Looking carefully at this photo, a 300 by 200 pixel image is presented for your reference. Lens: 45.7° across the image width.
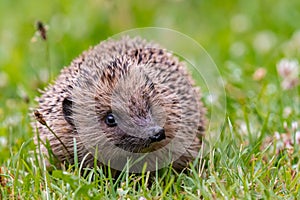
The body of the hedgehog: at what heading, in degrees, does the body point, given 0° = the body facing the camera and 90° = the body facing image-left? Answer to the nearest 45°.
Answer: approximately 315°
